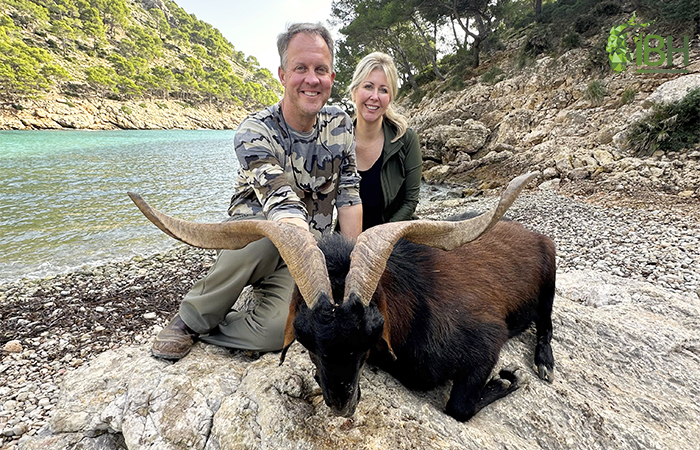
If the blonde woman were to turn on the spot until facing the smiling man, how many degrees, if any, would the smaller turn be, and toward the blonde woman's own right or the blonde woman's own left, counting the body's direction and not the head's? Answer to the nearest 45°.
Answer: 0° — they already face them

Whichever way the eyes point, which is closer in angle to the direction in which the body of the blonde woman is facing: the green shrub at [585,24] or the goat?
the goat

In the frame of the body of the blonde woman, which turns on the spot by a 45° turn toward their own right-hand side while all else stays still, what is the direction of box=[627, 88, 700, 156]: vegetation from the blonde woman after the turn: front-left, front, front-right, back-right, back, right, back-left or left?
back-right

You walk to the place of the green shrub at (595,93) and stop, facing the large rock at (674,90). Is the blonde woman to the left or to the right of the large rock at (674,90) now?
right

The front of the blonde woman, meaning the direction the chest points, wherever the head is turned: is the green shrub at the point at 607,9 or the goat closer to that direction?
the goat

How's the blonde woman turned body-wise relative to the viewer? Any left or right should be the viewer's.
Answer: facing the viewer and to the left of the viewer

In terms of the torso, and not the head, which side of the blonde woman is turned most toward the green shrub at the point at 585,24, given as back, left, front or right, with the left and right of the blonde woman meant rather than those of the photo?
back

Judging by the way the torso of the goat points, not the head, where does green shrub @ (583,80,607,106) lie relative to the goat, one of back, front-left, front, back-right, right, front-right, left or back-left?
back

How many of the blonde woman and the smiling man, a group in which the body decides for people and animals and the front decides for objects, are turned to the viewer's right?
0

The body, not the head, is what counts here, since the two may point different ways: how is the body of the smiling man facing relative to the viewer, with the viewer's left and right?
facing the viewer

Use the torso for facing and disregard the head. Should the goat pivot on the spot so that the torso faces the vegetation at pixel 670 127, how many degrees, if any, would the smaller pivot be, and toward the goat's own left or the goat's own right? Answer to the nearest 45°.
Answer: approximately 180°

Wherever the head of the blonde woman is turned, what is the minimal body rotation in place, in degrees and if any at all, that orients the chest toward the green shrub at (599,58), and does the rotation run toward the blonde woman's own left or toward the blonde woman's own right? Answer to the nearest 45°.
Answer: approximately 180°

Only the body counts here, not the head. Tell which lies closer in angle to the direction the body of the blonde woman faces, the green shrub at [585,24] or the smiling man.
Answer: the smiling man

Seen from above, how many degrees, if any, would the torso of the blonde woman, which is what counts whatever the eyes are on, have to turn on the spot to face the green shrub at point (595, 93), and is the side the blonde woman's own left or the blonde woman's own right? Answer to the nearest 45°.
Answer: approximately 180°

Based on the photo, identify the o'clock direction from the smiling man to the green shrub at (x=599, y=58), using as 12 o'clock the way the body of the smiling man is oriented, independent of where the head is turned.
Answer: The green shrub is roughly at 8 o'clock from the smiling man.

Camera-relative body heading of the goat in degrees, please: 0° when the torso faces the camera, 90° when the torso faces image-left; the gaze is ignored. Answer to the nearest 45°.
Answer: approximately 45°
